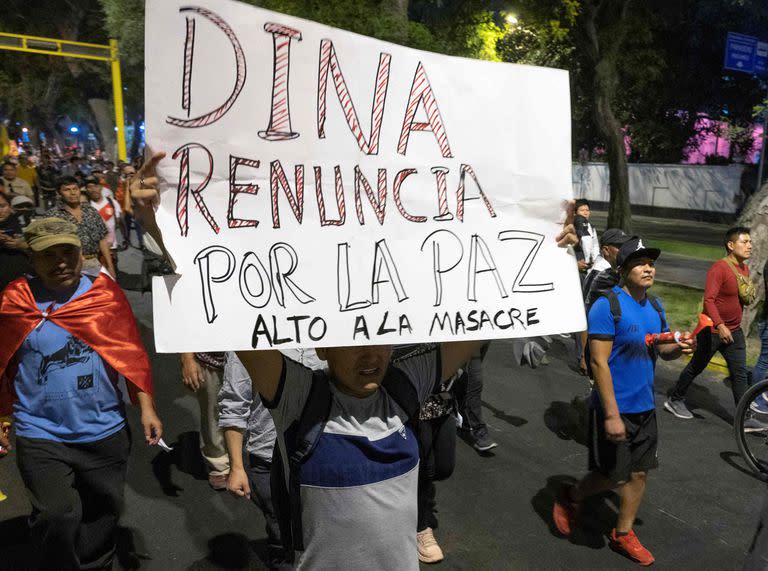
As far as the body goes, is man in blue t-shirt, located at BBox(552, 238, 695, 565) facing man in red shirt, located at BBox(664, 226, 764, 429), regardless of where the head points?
no

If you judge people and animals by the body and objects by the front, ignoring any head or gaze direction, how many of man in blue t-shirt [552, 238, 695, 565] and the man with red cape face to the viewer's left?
0

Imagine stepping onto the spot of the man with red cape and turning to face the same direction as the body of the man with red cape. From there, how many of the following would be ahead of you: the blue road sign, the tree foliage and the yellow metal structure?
0

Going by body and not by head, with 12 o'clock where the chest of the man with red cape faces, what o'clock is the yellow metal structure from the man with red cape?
The yellow metal structure is roughly at 6 o'clock from the man with red cape.

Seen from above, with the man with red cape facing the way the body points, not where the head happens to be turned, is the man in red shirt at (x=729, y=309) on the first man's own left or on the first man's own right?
on the first man's own left

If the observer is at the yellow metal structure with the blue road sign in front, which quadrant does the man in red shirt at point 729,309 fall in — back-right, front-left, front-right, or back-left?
front-right

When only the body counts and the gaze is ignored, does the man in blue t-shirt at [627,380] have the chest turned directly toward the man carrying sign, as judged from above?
no

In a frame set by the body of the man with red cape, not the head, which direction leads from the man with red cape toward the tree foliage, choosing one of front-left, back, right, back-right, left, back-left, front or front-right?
back

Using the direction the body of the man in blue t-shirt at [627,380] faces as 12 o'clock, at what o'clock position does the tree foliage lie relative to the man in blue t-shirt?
The tree foliage is roughly at 6 o'clock from the man in blue t-shirt.

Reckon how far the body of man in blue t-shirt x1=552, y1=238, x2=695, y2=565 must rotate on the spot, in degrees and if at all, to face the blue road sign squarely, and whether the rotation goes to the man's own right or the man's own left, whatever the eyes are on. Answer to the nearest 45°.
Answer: approximately 135° to the man's own left

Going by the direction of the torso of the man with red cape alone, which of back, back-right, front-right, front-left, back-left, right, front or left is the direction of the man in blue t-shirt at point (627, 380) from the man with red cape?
left

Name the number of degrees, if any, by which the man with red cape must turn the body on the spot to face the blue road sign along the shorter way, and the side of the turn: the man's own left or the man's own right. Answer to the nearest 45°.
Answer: approximately 135° to the man's own left

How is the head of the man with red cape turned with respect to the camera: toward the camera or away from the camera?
toward the camera

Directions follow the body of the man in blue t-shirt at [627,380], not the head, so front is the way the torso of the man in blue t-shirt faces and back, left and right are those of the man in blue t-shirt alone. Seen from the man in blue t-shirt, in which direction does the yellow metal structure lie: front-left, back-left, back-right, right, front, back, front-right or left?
back

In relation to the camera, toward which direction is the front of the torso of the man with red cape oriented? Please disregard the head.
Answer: toward the camera

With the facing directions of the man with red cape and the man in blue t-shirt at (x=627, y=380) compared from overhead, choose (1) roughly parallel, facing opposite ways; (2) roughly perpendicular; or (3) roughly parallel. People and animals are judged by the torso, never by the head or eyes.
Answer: roughly parallel

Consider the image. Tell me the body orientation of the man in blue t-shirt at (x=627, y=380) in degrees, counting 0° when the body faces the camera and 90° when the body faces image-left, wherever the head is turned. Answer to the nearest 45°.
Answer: approximately 315°
